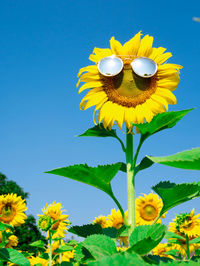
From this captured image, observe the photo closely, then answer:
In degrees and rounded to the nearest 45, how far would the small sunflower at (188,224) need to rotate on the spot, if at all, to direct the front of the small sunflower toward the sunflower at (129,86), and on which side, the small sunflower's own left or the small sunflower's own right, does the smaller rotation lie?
approximately 45° to the small sunflower's own right

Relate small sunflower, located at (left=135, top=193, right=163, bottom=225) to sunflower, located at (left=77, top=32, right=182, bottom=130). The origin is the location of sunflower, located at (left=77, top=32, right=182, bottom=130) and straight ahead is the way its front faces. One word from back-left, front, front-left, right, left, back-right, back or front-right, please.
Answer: back

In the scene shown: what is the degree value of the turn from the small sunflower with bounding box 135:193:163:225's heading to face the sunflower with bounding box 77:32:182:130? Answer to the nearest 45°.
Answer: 0° — it already faces it

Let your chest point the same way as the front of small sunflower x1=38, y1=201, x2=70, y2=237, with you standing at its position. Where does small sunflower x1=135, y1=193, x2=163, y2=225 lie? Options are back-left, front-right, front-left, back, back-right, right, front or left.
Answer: left

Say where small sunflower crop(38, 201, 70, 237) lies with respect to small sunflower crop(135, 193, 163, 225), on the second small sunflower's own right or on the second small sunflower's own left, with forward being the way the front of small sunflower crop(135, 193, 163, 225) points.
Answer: on the second small sunflower's own right

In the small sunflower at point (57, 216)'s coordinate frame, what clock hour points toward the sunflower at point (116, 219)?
The sunflower is roughly at 9 o'clock from the small sunflower.

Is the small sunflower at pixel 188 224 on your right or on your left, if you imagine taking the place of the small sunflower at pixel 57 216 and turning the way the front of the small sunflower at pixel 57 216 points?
on your left

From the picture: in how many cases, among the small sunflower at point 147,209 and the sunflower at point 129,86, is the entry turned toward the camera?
2

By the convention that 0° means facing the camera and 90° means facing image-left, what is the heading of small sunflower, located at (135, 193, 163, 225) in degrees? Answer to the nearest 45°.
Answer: approximately 0°
